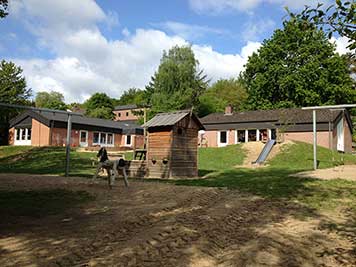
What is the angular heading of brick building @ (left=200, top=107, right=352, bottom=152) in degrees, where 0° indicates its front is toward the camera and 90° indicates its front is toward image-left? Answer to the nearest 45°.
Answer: approximately 0°

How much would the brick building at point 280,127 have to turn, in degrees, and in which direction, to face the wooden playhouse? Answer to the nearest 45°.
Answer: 0° — it already faces it

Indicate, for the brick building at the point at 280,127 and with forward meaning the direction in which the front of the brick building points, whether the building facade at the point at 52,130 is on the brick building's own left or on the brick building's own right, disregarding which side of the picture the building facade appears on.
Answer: on the brick building's own right

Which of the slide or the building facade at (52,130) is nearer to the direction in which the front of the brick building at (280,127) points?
the slide

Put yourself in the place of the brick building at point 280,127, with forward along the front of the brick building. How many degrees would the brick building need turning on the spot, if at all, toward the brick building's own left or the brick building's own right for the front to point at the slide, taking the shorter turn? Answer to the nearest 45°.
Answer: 0° — it already faces it
